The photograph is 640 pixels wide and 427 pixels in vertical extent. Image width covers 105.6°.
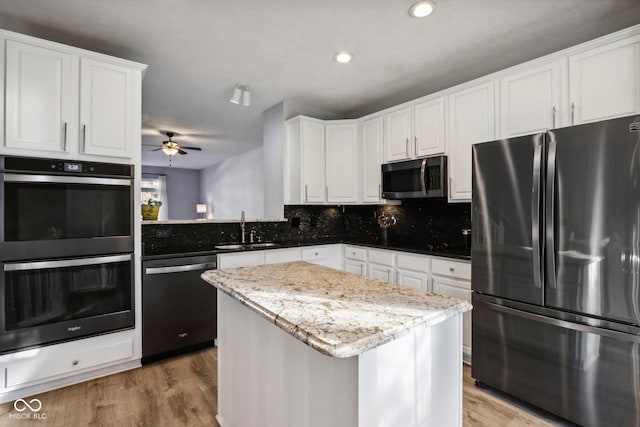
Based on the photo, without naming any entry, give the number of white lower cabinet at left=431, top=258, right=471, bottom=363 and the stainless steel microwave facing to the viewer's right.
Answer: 0

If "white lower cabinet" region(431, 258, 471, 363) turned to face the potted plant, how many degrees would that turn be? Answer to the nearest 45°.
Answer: approximately 45° to its right

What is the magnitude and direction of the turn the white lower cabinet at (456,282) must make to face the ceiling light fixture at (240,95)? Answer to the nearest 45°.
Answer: approximately 45° to its right

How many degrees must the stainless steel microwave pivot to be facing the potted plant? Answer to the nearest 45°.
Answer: approximately 45° to its right

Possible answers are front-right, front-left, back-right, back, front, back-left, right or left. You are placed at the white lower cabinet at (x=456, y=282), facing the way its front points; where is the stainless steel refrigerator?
left

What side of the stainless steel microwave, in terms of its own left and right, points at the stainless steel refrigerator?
left

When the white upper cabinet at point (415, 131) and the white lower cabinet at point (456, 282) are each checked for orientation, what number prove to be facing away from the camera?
0

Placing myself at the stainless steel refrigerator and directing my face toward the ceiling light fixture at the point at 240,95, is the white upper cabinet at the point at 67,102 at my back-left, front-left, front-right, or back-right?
front-left

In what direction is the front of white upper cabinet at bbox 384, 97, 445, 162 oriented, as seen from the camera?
facing the viewer and to the left of the viewer

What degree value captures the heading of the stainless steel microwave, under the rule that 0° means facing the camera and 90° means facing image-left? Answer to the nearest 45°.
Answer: approximately 45°

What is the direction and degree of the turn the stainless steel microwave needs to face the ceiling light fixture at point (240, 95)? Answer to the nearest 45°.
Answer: approximately 45° to its right
